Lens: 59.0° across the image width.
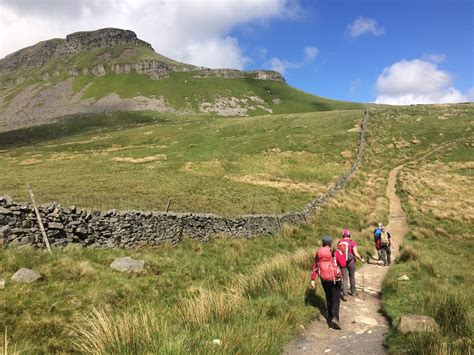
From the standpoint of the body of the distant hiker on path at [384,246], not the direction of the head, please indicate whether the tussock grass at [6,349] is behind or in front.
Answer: behind

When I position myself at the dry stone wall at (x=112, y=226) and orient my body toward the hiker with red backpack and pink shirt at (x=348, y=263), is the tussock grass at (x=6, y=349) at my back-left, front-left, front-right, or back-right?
front-right

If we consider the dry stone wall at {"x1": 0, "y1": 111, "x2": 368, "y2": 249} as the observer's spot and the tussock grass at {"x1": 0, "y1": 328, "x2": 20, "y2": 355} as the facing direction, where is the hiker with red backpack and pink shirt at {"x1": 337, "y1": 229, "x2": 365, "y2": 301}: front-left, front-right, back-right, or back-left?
front-left

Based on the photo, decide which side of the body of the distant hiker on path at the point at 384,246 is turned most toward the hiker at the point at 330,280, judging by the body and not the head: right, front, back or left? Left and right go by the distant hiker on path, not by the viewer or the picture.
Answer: back

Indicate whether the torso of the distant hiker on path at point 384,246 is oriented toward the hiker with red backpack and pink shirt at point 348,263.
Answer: no

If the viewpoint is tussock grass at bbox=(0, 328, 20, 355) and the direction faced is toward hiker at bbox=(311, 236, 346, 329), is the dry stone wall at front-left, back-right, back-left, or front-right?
front-left

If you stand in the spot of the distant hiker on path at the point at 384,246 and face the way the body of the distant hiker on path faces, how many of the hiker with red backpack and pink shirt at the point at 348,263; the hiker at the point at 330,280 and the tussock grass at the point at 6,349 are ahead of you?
0

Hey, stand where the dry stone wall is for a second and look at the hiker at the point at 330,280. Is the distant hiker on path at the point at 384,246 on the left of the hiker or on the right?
left

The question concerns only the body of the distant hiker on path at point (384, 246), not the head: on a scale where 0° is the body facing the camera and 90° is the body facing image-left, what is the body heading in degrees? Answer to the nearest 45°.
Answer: approximately 180°
